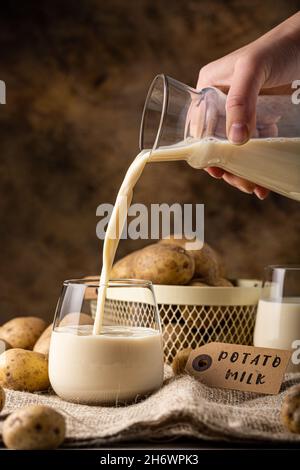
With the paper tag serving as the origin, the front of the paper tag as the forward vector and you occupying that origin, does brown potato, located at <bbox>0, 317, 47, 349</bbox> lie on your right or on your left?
on your right

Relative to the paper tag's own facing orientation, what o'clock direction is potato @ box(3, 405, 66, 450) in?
The potato is roughly at 1 o'clock from the paper tag.

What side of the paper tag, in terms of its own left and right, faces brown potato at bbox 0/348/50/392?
right

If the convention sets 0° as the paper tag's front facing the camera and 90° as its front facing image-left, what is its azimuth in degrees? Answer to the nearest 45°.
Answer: approximately 0°

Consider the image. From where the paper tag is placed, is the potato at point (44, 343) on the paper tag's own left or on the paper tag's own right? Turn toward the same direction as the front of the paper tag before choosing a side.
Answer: on the paper tag's own right
